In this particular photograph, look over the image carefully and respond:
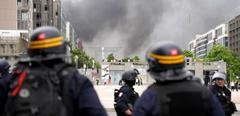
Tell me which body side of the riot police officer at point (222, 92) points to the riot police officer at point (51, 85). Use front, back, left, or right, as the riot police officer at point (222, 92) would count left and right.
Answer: front

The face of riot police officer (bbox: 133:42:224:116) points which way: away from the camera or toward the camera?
away from the camera

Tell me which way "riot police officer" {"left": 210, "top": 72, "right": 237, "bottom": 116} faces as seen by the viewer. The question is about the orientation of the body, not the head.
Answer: toward the camera

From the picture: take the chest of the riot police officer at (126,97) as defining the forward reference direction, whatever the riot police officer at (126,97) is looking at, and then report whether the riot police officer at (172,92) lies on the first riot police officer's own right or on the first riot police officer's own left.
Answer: on the first riot police officer's own right
